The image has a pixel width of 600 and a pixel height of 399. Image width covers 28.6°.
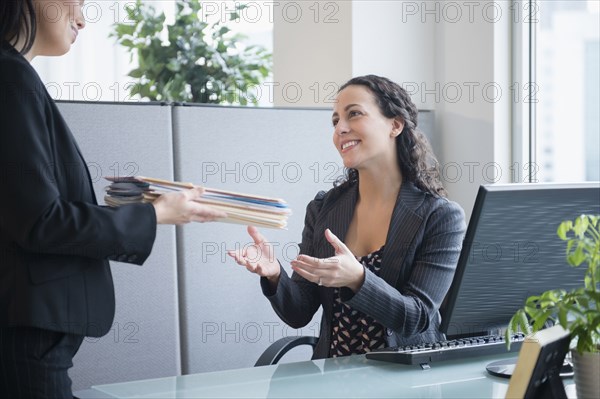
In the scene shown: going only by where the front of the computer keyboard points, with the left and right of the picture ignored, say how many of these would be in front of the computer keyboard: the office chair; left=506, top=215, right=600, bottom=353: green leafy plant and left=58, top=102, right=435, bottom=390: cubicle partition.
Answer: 2

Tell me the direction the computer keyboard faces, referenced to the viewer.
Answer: facing away from the viewer and to the left of the viewer

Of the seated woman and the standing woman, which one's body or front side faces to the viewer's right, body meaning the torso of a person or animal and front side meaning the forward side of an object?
the standing woman

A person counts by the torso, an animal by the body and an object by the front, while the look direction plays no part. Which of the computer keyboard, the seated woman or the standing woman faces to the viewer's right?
the standing woman

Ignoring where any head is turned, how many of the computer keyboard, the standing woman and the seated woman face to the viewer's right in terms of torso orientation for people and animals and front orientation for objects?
1

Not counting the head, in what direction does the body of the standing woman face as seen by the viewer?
to the viewer's right

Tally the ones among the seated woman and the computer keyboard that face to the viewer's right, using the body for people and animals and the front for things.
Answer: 0

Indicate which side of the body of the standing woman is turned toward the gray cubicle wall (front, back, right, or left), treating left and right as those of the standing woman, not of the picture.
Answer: left

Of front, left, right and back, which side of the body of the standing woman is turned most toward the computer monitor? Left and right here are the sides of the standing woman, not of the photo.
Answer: front

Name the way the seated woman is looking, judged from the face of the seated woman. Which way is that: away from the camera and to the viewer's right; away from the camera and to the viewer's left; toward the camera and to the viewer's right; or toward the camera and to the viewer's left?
toward the camera and to the viewer's left

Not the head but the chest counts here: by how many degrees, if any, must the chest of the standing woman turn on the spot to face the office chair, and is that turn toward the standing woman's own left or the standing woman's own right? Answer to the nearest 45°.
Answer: approximately 45° to the standing woman's own left

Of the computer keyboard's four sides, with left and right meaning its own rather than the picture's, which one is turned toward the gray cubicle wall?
front

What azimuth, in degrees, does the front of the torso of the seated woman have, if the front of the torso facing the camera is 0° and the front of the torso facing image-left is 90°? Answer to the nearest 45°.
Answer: approximately 45°
